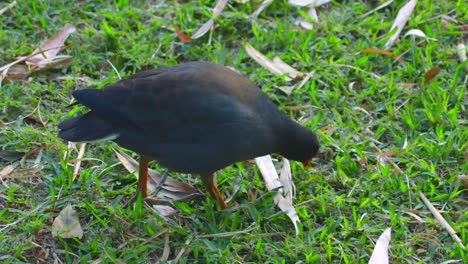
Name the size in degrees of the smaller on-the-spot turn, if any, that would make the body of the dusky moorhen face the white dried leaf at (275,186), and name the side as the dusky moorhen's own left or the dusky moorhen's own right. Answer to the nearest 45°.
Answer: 0° — it already faces it

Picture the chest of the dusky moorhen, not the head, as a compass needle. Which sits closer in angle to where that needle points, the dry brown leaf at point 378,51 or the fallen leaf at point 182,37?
the dry brown leaf

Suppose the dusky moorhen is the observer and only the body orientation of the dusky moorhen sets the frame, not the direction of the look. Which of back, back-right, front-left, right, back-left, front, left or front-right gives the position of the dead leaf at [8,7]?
back-left

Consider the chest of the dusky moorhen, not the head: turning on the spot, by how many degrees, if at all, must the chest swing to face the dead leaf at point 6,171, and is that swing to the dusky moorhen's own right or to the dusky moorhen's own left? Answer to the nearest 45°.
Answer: approximately 180°

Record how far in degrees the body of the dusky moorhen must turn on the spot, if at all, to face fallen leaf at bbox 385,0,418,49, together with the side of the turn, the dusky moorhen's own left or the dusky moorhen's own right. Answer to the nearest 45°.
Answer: approximately 45° to the dusky moorhen's own left

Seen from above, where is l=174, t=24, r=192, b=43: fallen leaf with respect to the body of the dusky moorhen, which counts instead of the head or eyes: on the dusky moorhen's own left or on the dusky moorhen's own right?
on the dusky moorhen's own left

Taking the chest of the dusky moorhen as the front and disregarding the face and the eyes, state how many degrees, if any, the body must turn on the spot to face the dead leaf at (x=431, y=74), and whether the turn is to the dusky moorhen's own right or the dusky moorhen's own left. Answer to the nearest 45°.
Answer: approximately 45° to the dusky moorhen's own left

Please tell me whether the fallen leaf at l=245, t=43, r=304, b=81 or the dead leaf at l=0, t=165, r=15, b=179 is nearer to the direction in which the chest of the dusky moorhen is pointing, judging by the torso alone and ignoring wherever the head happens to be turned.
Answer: the fallen leaf

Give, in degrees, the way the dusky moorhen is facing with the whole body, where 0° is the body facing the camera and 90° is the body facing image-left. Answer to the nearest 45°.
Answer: approximately 270°

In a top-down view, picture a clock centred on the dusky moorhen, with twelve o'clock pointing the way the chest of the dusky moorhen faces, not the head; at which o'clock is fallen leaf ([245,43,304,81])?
The fallen leaf is roughly at 10 o'clock from the dusky moorhen.

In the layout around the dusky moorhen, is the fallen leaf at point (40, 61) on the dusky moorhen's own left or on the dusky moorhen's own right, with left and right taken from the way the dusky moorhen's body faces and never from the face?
on the dusky moorhen's own left

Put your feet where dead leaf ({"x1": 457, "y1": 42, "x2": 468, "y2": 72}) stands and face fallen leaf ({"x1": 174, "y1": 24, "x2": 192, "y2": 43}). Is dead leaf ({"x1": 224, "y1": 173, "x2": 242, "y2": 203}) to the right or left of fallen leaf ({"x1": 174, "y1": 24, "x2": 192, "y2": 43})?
left
